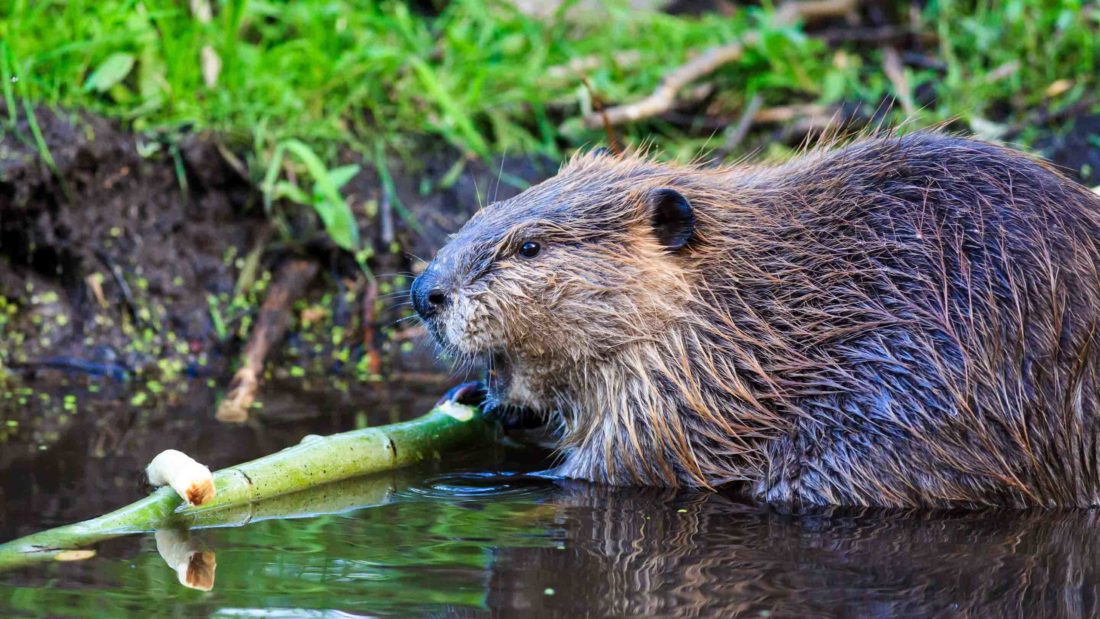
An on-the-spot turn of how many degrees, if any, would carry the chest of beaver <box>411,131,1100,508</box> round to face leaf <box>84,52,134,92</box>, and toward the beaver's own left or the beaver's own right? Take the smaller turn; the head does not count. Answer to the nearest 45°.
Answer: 0° — it already faces it

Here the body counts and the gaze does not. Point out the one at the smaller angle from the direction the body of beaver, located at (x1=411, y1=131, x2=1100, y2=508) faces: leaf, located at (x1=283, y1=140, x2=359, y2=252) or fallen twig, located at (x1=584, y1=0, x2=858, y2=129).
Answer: the leaf

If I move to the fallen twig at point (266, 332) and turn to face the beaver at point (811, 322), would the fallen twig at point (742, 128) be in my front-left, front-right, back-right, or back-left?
front-left

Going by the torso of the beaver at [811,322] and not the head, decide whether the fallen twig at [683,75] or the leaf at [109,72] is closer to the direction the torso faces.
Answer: the leaf

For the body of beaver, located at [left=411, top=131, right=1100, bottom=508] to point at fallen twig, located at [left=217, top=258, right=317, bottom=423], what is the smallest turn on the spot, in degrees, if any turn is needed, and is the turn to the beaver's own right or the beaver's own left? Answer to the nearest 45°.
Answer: approximately 45° to the beaver's own right

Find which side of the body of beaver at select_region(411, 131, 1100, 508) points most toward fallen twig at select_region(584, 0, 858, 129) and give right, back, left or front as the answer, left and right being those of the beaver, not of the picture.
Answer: right

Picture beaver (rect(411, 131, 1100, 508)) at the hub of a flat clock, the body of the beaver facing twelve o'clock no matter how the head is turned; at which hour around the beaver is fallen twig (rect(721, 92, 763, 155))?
The fallen twig is roughly at 3 o'clock from the beaver.

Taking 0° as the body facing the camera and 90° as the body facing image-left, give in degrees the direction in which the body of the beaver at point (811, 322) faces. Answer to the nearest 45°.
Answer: approximately 90°

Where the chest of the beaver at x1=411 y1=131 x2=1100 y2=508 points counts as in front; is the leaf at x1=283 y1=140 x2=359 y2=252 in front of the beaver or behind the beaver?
in front
